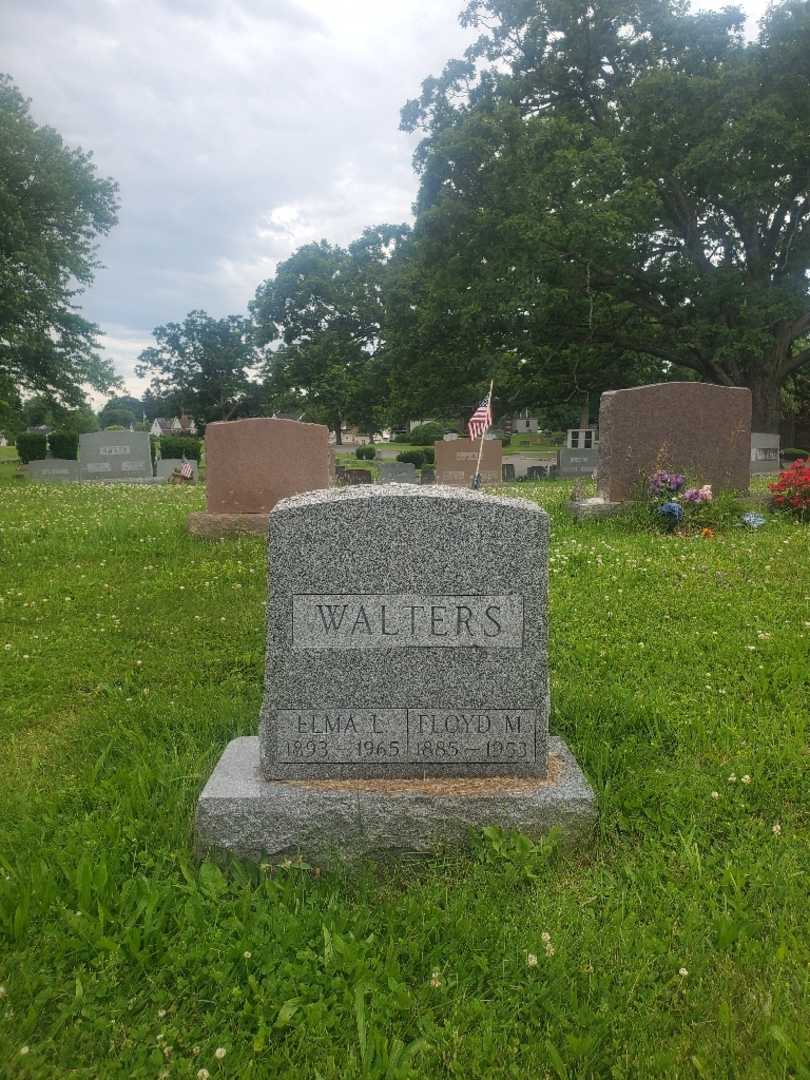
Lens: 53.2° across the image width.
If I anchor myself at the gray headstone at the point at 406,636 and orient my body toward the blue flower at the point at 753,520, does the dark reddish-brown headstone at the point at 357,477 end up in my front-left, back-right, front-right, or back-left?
front-left

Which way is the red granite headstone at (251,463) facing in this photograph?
away from the camera

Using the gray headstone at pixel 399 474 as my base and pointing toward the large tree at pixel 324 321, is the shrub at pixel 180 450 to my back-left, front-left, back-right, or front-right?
front-left

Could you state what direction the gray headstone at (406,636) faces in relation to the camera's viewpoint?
facing the viewer

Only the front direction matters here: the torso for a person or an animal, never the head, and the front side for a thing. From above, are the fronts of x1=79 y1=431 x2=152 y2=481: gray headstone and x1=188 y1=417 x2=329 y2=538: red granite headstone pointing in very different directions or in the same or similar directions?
very different directions

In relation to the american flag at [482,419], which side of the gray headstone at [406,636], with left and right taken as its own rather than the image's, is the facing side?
back

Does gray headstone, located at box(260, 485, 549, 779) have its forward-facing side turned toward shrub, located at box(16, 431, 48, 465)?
no

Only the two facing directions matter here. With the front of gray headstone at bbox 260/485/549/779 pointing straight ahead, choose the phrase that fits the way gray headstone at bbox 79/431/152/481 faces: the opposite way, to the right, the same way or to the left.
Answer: the same way

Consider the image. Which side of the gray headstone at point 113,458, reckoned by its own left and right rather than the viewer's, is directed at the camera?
front
